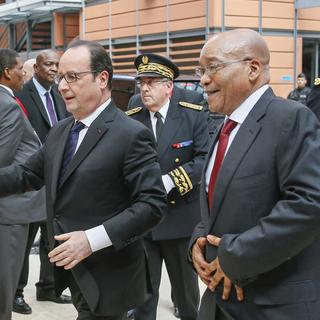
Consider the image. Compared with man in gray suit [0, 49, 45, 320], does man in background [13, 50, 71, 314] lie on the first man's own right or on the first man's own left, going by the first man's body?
on the first man's own left

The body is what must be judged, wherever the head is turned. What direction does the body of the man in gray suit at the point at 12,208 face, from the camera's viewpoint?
to the viewer's right

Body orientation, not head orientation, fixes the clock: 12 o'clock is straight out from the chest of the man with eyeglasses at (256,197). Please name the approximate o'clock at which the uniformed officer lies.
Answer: The uniformed officer is roughly at 4 o'clock from the man with eyeglasses.

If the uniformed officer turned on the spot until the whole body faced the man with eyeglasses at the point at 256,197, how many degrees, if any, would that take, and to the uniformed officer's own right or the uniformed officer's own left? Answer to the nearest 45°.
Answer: approximately 45° to the uniformed officer's own left

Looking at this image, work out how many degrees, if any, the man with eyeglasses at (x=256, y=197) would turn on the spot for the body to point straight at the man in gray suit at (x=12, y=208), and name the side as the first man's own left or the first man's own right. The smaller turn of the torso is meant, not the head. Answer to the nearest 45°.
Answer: approximately 90° to the first man's own right

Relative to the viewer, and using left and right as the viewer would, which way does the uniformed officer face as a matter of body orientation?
facing the viewer and to the left of the viewer

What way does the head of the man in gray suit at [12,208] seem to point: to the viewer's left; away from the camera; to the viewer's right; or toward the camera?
to the viewer's right

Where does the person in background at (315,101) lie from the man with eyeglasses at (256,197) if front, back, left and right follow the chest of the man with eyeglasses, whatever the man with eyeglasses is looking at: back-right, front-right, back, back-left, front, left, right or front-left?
back-right

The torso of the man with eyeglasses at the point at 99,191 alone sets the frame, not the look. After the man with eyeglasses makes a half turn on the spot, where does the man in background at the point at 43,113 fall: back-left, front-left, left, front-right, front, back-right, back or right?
front-left

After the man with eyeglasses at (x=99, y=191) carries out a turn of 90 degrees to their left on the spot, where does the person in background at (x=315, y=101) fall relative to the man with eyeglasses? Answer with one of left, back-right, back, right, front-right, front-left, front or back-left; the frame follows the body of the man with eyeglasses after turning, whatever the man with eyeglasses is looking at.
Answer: left

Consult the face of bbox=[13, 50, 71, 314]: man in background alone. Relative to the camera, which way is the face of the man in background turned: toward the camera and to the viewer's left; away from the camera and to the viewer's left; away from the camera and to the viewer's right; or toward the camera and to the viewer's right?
toward the camera and to the viewer's right

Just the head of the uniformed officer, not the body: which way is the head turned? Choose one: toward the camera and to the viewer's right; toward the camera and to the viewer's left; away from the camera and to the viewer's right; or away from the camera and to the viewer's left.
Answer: toward the camera and to the viewer's left

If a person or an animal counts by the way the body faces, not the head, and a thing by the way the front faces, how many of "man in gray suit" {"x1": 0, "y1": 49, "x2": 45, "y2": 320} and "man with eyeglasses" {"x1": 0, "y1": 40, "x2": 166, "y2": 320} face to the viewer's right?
1

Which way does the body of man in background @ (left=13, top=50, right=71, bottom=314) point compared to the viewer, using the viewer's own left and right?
facing the viewer and to the right of the viewer
